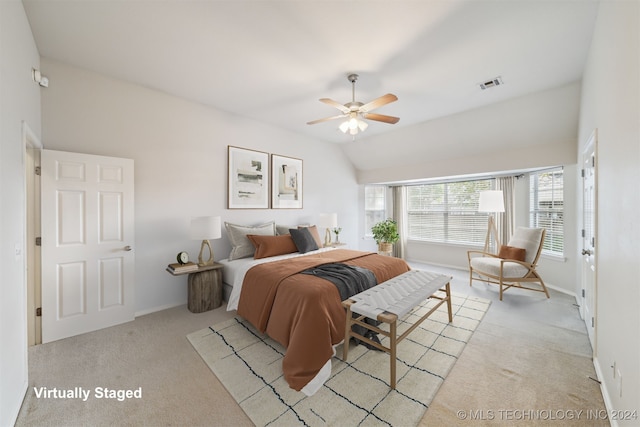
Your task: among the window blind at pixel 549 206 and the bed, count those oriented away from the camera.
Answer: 0

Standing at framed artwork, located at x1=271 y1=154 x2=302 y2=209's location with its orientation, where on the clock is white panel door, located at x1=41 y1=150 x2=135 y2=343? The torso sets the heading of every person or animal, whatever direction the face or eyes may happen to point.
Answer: The white panel door is roughly at 3 o'clock from the framed artwork.

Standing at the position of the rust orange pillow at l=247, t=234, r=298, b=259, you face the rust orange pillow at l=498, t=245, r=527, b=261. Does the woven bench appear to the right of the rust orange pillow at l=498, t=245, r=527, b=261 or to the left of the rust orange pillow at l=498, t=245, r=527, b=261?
right

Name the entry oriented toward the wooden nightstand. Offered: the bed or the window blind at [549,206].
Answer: the window blind

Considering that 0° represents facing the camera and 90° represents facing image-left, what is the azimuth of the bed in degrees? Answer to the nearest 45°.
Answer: approximately 315°

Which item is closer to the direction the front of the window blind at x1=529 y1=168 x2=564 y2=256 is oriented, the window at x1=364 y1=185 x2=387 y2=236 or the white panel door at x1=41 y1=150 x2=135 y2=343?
the white panel door

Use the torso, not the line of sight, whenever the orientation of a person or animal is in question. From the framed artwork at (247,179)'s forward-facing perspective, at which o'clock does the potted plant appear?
The potted plant is roughly at 10 o'clock from the framed artwork.

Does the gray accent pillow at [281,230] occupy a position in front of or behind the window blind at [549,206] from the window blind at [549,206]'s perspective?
in front

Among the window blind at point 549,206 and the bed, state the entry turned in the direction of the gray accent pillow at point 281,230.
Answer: the window blind

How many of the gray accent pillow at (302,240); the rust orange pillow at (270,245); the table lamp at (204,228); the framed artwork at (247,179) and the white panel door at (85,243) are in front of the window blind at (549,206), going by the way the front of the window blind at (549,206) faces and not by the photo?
5

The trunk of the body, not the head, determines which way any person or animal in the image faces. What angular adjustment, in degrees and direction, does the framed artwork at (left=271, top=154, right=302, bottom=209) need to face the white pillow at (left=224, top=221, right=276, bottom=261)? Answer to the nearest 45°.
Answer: approximately 90° to its right

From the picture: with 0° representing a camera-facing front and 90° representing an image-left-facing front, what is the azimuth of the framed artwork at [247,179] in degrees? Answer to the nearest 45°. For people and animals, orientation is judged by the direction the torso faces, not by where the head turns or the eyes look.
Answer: approximately 315°
